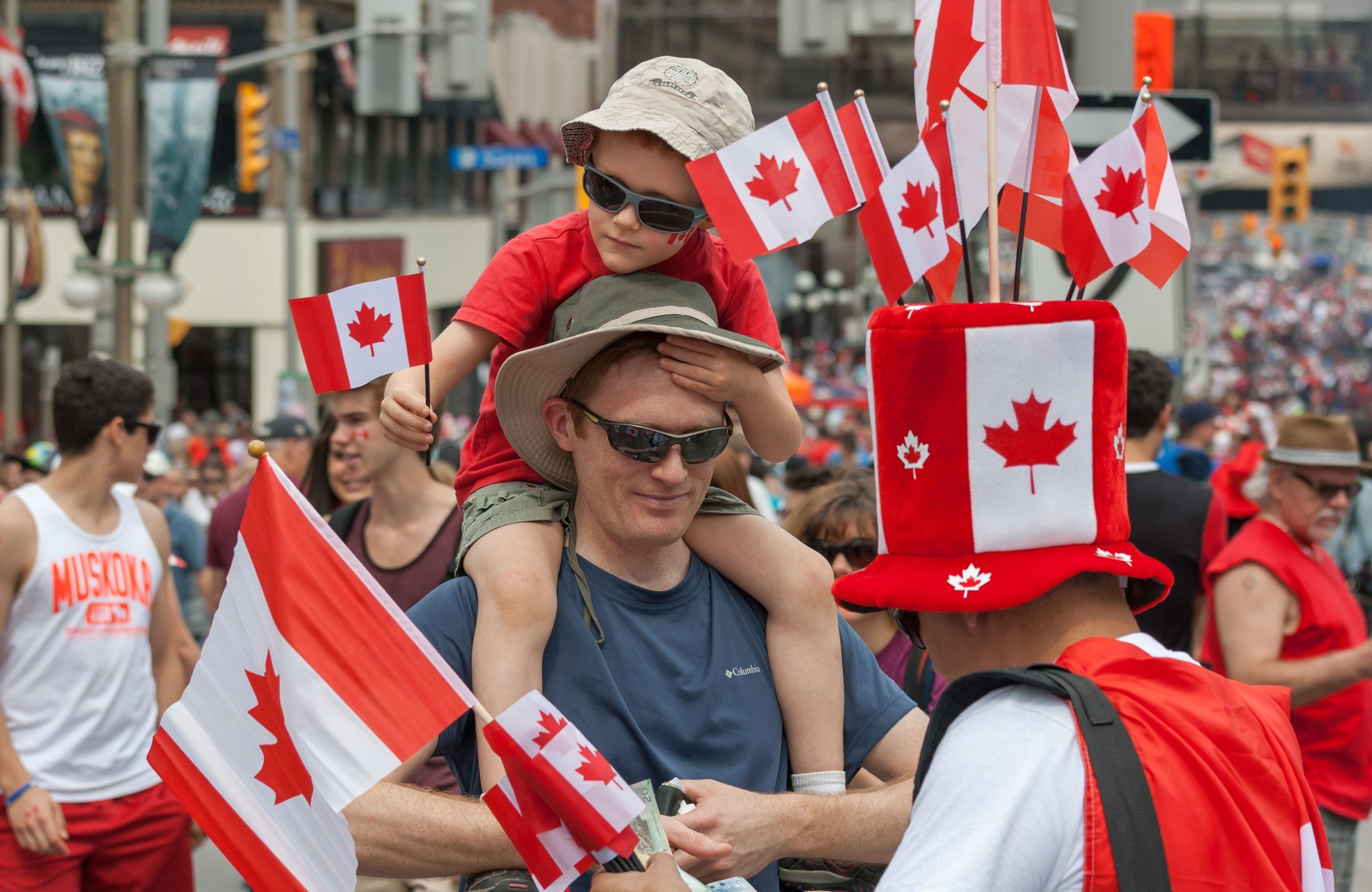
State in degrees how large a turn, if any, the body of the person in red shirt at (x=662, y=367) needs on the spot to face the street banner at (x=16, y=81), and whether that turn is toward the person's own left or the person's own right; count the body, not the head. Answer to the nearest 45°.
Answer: approximately 180°

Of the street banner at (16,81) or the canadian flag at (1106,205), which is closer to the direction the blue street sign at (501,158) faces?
the canadian flag

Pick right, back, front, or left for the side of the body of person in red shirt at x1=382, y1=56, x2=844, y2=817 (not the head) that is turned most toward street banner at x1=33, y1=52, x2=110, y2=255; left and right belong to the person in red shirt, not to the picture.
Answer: back

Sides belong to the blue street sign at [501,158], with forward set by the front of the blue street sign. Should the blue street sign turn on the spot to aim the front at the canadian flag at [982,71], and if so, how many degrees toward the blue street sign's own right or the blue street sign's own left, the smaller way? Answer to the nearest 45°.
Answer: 0° — it already faces it
